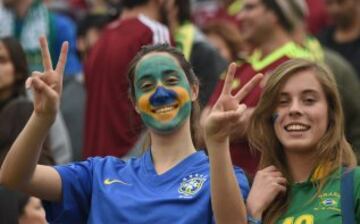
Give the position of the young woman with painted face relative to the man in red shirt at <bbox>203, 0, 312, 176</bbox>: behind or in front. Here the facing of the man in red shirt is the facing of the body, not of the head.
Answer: in front

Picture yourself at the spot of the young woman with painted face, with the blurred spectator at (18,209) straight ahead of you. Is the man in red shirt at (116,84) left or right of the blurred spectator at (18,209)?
right

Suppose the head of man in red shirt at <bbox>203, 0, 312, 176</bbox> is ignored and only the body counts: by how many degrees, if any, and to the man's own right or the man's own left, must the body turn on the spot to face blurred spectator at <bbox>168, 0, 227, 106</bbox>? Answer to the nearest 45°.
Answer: approximately 90° to the man's own right
